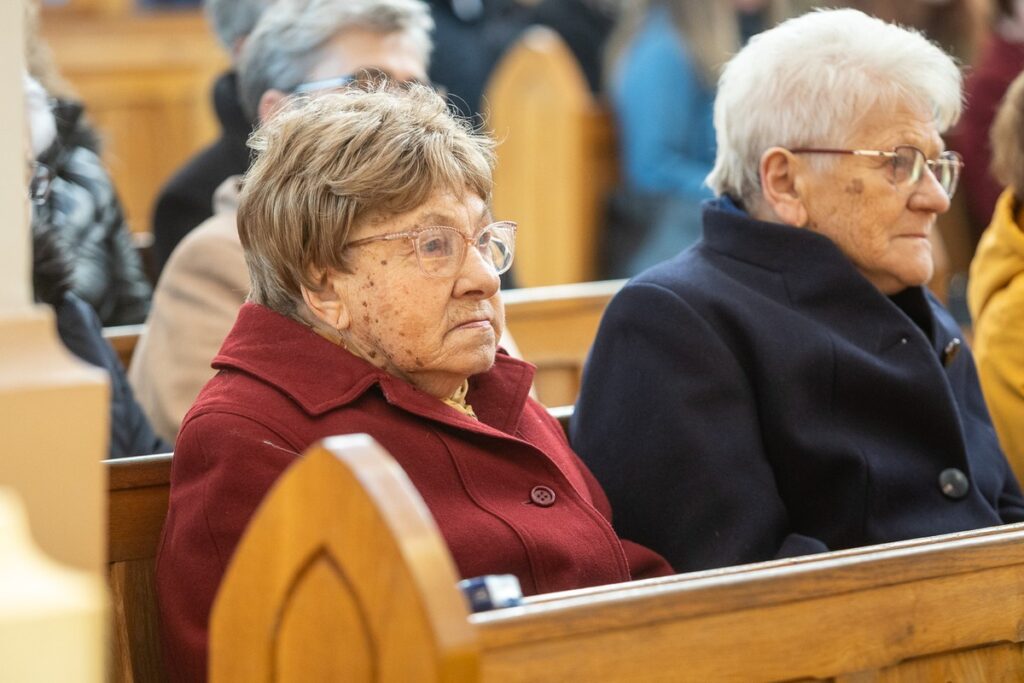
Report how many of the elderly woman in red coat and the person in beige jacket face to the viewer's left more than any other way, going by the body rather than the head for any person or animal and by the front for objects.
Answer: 0

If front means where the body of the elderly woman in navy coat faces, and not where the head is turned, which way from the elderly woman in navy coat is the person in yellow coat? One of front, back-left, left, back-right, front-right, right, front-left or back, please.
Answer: left

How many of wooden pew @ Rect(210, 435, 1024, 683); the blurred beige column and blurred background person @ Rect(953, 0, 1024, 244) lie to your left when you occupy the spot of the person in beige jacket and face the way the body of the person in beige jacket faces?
1

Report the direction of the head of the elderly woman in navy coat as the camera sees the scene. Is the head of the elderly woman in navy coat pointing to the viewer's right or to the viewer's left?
to the viewer's right

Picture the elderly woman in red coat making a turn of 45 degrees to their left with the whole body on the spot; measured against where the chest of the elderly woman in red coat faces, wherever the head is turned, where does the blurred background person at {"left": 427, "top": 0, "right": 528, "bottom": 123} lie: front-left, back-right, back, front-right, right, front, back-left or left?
left

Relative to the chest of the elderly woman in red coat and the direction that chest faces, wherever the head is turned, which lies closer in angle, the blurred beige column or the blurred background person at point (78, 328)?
the blurred beige column

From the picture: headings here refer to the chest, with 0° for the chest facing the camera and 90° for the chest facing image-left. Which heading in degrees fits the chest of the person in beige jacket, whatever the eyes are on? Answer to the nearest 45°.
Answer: approximately 315°

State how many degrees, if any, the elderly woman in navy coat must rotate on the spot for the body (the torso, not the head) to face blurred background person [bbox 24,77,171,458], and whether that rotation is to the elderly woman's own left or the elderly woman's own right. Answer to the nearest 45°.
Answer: approximately 135° to the elderly woman's own right
